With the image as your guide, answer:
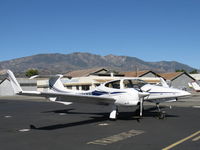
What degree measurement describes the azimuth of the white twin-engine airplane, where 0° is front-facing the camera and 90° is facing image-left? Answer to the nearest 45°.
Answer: approximately 315°
